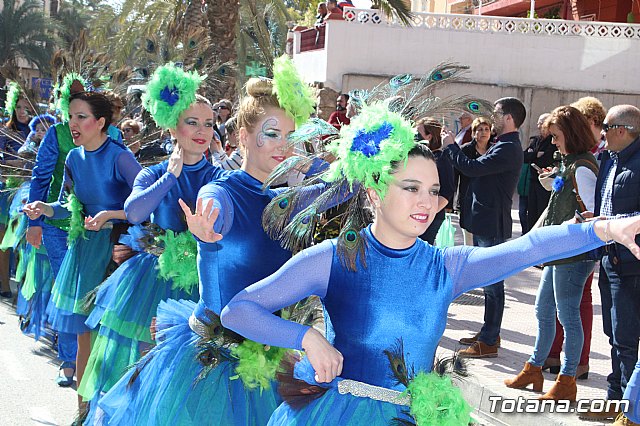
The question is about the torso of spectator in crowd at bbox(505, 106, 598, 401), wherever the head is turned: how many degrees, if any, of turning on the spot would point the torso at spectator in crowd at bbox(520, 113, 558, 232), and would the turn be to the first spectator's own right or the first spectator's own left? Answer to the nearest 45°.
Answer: approximately 90° to the first spectator's own right

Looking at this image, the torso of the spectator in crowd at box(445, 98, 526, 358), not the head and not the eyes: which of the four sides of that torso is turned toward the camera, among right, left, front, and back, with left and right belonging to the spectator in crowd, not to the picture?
left

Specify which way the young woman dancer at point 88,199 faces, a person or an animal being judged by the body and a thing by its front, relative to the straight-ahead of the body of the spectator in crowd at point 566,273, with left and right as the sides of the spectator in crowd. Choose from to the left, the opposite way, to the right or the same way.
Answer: to the left

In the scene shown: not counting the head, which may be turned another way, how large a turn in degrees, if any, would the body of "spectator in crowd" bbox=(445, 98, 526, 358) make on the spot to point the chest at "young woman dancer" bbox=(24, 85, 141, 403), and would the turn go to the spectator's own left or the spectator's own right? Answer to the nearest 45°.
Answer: approximately 45° to the spectator's own left

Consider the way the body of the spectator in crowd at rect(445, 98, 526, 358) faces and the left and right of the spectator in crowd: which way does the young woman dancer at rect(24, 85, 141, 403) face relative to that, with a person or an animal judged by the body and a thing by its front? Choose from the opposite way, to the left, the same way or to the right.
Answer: to the left

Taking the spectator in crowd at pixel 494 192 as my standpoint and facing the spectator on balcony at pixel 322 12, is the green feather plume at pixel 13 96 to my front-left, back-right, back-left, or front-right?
front-left

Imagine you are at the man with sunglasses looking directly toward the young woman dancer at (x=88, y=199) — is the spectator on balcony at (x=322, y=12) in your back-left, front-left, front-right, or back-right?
front-right

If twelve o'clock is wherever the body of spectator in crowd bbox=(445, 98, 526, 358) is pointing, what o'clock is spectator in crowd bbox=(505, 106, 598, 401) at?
spectator in crowd bbox=(505, 106, 598, 401) is roughly at 8 o'clock from spectator in crowd bbox=(445, 98, 526, 358).

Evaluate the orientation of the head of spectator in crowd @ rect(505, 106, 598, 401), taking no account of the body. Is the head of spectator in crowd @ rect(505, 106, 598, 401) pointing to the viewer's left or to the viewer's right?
to the viewer's left

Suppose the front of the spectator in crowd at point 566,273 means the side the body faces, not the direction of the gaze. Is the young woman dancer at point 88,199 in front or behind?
in front

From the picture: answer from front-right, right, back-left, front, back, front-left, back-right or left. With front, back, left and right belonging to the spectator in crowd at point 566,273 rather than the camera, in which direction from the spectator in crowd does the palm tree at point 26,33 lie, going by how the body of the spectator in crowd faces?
front-right

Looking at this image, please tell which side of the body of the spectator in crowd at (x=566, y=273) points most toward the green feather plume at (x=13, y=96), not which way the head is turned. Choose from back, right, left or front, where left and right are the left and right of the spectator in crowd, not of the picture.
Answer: front

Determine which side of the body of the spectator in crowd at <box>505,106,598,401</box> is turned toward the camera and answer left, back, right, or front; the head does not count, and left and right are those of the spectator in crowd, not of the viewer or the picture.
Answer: left

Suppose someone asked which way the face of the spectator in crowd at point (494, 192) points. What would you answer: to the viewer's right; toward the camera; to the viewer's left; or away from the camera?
to the viewer's left

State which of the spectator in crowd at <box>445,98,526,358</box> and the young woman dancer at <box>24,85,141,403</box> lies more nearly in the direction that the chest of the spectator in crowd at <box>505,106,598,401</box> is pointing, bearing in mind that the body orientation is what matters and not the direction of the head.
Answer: the young woman dancer

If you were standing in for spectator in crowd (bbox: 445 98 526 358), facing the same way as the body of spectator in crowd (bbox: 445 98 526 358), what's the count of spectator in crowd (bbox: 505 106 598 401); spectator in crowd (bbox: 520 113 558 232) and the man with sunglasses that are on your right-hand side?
1

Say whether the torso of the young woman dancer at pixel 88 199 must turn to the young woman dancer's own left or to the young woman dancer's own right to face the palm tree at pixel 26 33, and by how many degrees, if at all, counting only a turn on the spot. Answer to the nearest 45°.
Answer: approximately 135° to the young woman dancer's own right
